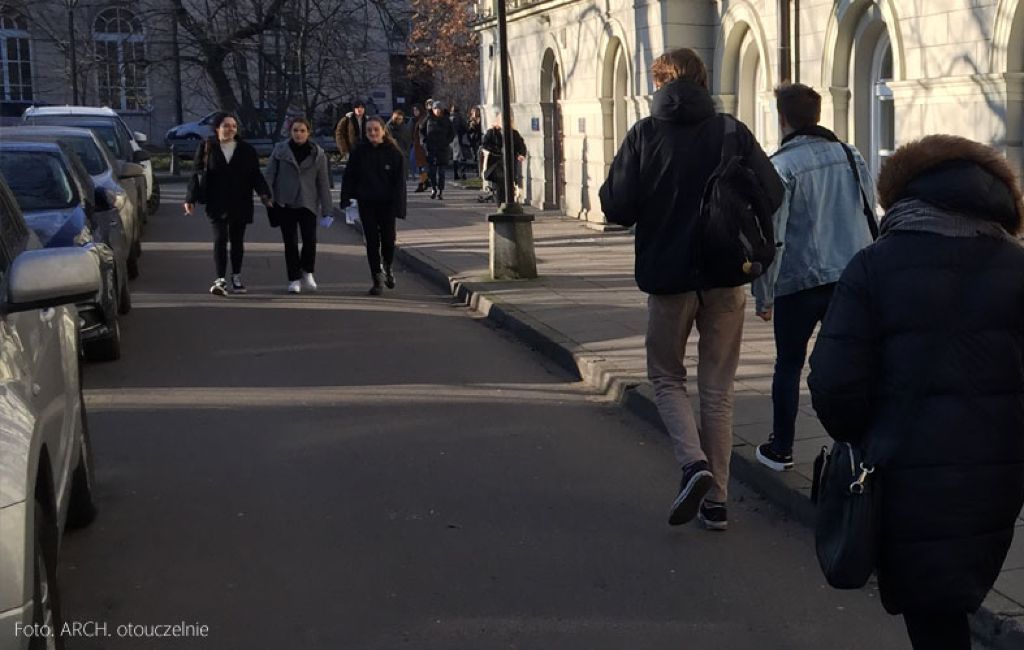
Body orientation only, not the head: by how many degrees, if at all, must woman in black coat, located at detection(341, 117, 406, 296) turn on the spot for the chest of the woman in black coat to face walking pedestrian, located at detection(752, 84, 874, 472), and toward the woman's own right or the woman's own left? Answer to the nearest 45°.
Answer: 0° — they already face them

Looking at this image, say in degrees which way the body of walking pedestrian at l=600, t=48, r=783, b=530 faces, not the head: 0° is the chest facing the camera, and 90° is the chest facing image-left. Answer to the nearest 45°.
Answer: approximately 180°

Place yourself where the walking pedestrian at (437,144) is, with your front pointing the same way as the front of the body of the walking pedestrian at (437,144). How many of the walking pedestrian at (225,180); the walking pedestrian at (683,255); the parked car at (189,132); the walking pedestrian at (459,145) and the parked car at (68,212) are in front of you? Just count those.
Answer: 3

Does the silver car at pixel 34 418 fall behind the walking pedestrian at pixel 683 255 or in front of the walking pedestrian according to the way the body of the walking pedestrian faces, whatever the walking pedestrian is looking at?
behind

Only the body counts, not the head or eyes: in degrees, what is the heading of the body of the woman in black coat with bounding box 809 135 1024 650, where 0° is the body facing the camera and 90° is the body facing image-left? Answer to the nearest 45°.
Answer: approximately 180°

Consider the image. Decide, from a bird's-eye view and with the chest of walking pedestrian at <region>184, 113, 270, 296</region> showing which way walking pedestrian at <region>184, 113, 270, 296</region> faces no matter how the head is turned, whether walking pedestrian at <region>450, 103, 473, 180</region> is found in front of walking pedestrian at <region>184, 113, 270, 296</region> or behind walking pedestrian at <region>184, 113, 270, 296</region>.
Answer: behind

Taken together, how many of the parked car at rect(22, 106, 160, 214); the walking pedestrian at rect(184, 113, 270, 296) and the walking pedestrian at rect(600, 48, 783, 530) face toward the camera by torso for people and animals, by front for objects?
2

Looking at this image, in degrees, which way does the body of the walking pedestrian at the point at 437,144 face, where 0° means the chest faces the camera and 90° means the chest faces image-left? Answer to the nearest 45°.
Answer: approximately 0°

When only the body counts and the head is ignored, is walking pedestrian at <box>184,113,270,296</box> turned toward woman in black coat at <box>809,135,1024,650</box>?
yes

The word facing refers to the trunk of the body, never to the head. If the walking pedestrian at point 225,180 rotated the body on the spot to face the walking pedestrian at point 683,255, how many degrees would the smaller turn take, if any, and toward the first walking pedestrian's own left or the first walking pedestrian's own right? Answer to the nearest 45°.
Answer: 0° — they already face them
